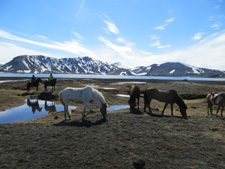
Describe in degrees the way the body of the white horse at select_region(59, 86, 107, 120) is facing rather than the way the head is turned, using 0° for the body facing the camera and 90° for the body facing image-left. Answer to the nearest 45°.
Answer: approximately 270°

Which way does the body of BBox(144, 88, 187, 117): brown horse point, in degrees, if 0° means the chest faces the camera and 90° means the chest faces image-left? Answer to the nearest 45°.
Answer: approximately 270°
